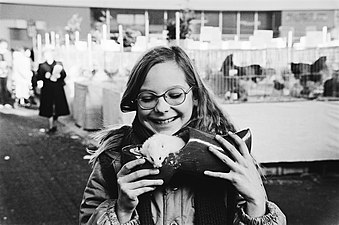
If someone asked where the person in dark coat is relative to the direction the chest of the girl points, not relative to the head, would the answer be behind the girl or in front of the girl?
behind

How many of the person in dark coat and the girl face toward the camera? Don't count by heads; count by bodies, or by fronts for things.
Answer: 2

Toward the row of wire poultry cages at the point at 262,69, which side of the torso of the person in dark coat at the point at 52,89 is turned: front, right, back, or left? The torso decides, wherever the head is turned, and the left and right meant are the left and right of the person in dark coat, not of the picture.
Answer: left

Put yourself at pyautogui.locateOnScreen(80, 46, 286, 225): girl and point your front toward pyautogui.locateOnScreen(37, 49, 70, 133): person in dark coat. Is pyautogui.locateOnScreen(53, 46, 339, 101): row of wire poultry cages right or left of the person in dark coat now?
right

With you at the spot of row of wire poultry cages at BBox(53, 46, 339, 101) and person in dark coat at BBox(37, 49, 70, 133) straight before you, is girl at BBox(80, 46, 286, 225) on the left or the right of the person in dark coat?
left

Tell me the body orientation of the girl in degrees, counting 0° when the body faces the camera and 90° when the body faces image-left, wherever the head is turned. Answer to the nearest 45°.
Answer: approximately 0°

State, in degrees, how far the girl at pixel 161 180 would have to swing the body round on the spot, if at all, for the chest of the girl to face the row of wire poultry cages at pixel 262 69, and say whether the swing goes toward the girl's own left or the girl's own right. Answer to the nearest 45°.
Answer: approximately 180°

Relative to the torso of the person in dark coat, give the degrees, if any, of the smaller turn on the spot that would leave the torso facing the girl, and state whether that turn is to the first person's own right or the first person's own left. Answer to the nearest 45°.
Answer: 0° — they already face them
